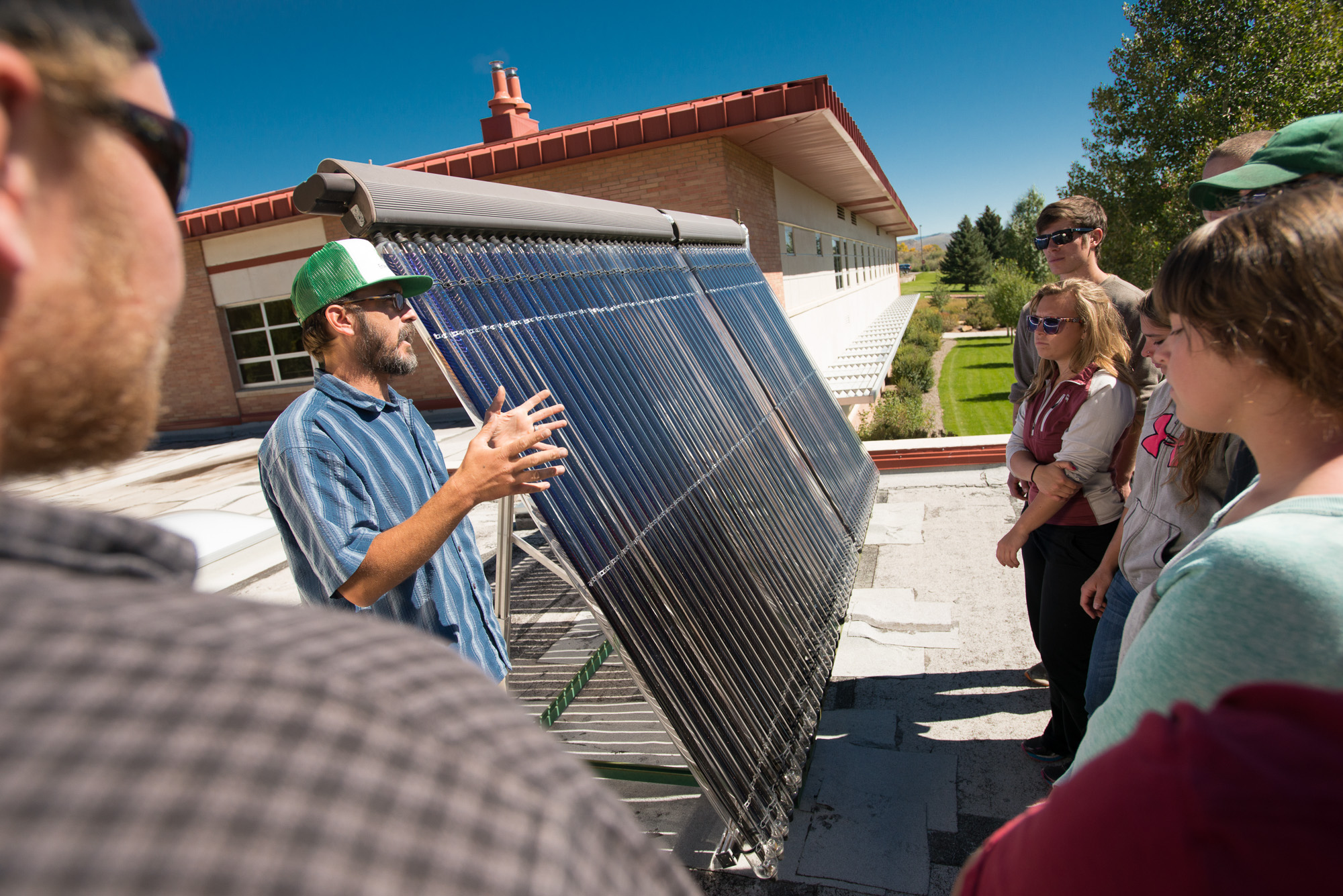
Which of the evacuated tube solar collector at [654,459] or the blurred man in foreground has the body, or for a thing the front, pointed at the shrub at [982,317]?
the blurred man in foreground

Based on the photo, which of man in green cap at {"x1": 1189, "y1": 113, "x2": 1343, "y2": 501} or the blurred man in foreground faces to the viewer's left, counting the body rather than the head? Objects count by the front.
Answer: the man in green cap

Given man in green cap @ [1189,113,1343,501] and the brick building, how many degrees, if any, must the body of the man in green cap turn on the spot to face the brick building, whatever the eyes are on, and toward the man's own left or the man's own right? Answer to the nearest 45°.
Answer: approximately 45° to the man's own right

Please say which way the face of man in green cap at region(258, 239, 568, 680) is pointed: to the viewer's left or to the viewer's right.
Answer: to the viewer's right

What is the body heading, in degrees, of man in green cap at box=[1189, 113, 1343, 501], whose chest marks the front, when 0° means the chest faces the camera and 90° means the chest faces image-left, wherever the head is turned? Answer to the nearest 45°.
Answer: approximately 90°

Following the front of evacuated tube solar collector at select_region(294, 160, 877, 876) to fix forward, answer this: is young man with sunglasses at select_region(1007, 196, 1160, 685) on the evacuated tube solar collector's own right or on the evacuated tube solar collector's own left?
on the evacuated tube solar collector's own left

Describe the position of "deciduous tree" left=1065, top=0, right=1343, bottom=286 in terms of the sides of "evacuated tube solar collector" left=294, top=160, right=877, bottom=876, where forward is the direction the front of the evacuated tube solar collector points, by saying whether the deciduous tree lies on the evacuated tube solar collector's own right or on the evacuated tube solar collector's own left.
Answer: on the evacuated tube solar collector's own left

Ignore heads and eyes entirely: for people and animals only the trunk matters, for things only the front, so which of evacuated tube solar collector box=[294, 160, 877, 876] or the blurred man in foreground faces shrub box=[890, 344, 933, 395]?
the blurred man in foreground

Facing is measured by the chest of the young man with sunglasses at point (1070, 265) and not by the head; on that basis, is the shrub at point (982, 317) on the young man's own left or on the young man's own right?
on the young man's own right

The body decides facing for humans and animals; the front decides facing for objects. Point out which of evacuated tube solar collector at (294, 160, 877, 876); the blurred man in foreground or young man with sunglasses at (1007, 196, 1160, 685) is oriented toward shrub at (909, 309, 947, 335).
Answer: the blurred man in foreground
